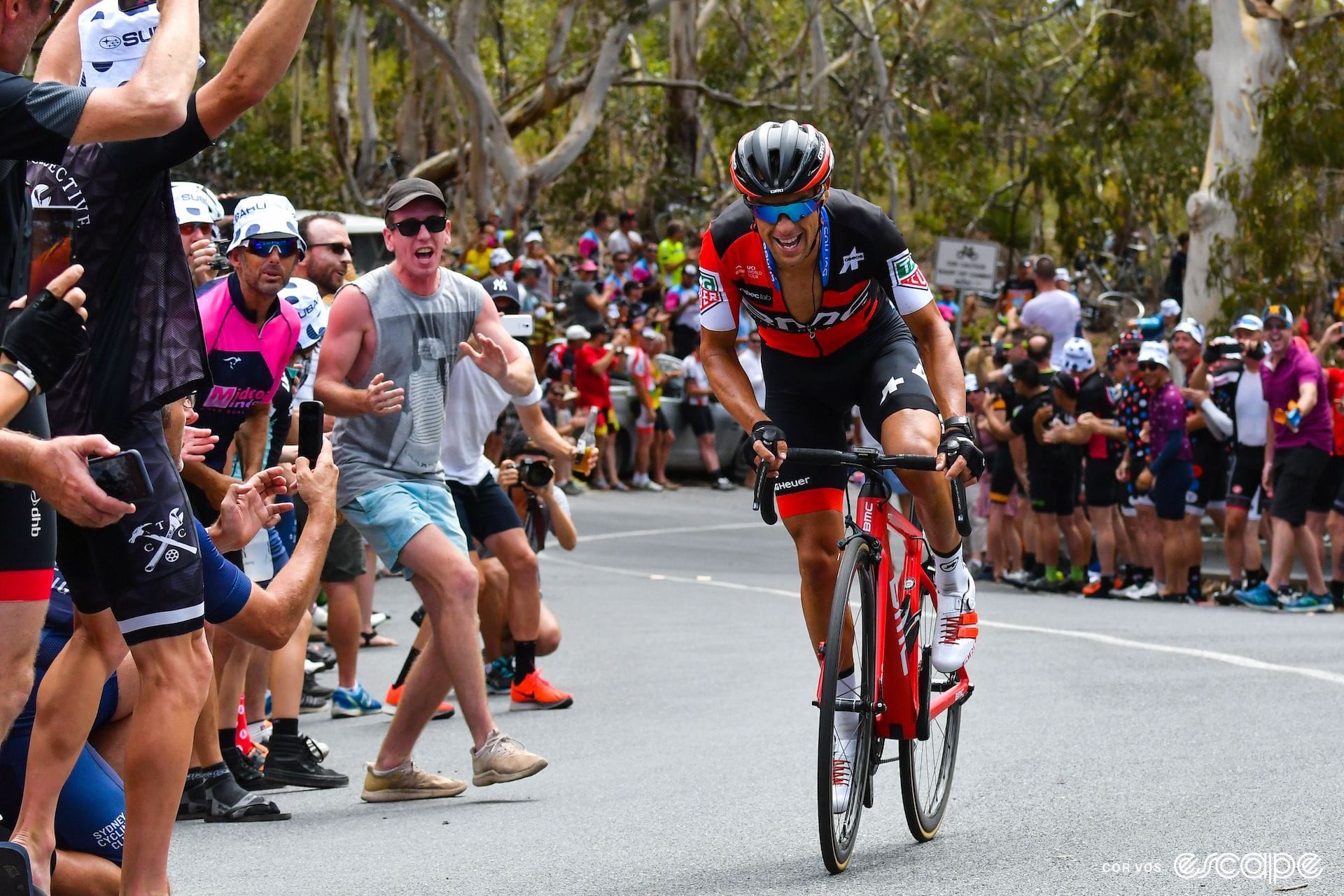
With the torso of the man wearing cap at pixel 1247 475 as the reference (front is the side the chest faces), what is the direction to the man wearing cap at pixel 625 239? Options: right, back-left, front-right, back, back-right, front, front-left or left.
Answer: right

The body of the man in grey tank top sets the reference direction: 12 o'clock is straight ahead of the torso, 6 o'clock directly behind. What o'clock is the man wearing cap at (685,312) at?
The man wearing cap is roughly at 8 o'clock from the man in grey tank top.

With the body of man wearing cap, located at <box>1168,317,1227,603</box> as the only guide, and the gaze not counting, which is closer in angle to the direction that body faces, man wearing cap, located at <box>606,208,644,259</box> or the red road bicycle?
the red road bicycle

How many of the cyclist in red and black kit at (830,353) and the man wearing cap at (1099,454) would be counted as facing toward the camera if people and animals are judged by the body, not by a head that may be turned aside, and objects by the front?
1

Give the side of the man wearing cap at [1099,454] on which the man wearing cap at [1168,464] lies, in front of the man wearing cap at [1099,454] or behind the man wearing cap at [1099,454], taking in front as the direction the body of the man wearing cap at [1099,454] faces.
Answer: behind

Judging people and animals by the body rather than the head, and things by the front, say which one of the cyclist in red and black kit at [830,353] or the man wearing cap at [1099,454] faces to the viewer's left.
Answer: the man wearing cap

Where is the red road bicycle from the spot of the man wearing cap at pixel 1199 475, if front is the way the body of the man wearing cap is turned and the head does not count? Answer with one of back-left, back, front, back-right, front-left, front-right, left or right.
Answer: front-left

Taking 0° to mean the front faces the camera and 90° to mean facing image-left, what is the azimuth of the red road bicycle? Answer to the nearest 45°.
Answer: approximately 0°

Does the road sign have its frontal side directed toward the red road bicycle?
yes

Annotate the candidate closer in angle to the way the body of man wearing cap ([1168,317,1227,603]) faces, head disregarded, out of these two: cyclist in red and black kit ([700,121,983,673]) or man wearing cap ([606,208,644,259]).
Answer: the cyclist in red and black kit

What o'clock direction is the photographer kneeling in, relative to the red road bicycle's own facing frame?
The photographer kneeling is roughly at 5 o'clock from the red road bicycle.
